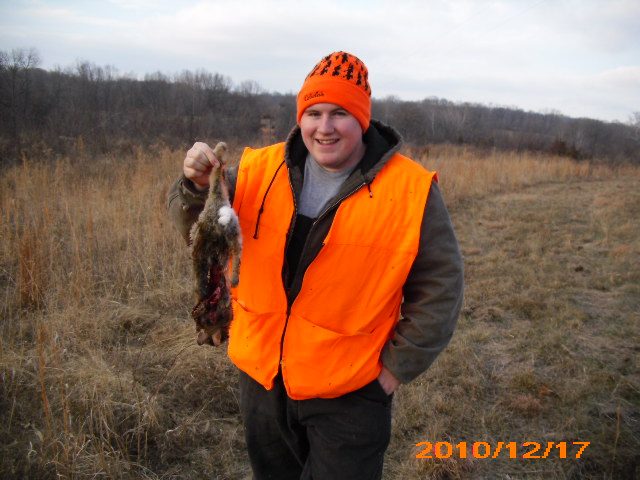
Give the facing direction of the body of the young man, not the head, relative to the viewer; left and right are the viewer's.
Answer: facing the viewer and to the left of the viewer
